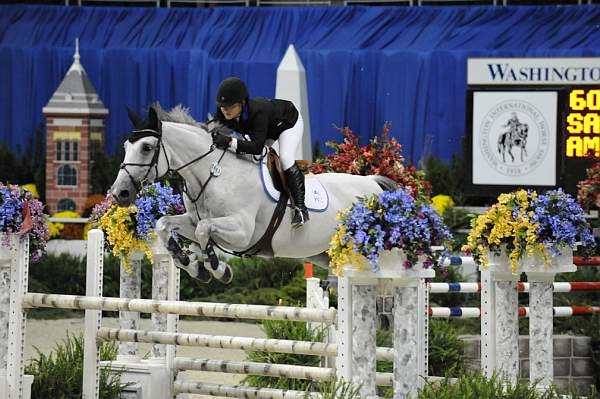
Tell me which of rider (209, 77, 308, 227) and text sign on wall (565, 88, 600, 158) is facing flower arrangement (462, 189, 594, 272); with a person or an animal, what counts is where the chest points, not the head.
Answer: the text sign on wall

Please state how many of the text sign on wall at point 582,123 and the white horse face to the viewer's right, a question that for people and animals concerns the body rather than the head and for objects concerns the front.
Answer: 0

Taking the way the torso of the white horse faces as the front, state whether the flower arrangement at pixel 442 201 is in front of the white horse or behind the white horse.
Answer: behind

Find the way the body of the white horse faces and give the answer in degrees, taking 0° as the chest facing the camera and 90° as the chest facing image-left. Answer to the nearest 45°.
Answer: approximately 45°

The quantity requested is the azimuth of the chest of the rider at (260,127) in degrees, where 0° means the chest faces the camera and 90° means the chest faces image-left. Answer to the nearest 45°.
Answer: approximately 45°

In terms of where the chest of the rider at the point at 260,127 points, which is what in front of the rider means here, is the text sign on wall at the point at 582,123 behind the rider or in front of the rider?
behind

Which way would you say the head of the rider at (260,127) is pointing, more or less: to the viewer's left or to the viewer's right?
to the viewer's left

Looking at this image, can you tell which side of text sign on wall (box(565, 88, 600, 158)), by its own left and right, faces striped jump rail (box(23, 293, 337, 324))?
front

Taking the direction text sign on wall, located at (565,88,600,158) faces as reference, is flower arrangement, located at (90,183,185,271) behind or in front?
in front

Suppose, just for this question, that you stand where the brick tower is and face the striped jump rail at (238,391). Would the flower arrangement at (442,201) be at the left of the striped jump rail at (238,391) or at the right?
left

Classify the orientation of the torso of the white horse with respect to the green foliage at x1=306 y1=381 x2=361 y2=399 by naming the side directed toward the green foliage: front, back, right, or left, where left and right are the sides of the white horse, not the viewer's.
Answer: left

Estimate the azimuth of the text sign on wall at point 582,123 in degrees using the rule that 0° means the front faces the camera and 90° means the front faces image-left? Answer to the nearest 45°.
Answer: approximately 0°

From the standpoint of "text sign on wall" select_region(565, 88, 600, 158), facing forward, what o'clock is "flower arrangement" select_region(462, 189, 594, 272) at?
The flower arrangement is roughly at 12 o'clock from the text sign on wall.
